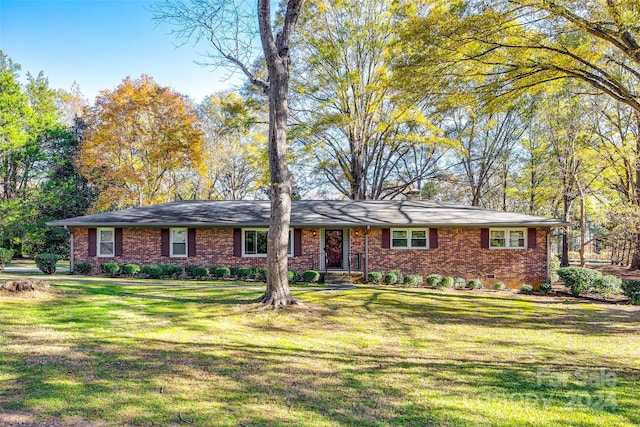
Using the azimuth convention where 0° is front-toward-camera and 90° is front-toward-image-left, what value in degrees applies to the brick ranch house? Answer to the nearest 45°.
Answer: approximately 0°

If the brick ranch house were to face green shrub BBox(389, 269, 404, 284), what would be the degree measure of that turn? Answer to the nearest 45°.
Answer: approximately 45° to its left

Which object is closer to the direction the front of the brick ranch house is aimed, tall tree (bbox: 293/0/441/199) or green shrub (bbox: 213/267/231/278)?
the green shrub

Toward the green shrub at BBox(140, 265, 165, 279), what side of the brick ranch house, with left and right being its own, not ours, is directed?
right

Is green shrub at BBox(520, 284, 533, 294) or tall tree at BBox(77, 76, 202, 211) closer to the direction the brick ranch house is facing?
the green shrub

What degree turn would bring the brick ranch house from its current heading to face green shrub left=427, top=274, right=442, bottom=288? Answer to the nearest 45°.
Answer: approximately 45° to its left
